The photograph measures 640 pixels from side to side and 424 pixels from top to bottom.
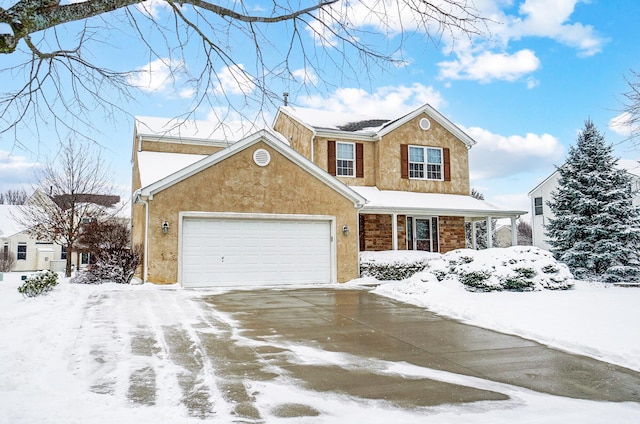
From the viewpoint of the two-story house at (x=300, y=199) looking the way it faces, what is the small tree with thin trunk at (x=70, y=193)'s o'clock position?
The small tree with thin trunk is roughly at 4 o'clock from the two-story house.

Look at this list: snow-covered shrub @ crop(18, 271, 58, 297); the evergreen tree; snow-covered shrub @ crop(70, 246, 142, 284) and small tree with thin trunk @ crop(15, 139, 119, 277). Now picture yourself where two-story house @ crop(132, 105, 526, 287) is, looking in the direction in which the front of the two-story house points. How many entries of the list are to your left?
1

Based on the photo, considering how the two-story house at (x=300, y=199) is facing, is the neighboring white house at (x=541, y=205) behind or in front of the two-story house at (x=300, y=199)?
behind

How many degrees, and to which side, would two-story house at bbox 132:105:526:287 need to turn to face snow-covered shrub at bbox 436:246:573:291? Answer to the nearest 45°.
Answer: approximately 45° to its left

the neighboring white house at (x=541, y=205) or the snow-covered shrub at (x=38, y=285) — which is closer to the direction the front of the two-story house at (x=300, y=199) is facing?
the snow-covered shrub

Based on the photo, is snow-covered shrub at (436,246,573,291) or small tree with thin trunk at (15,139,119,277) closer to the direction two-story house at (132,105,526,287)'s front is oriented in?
the snow-covered shrub

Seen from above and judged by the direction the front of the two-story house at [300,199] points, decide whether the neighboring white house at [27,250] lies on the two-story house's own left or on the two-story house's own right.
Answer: on the two-story house's own right

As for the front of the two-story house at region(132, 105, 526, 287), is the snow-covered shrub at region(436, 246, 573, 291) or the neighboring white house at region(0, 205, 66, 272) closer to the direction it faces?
the snow-covered shrub

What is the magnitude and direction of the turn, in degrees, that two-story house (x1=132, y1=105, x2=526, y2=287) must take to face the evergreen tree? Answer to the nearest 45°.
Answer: approximately 90° to its left

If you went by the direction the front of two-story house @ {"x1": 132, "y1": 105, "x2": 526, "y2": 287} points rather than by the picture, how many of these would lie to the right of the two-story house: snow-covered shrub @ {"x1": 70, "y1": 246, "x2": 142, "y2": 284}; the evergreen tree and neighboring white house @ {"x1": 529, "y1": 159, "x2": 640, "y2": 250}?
1

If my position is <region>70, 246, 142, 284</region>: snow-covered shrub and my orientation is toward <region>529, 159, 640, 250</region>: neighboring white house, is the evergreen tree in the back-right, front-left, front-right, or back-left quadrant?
front-right

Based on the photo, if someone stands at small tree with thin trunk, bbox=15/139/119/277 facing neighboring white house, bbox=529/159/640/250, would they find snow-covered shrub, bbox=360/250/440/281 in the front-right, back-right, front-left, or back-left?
front-right

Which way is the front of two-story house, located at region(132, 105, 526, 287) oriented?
toward the camera

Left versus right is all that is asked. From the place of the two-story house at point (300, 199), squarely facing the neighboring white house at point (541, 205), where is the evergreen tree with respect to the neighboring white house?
right

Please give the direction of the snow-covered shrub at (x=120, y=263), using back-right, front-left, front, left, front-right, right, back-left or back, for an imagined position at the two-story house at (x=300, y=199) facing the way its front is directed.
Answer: right
